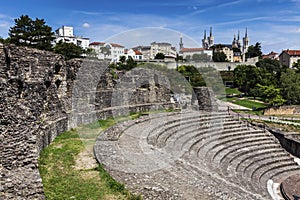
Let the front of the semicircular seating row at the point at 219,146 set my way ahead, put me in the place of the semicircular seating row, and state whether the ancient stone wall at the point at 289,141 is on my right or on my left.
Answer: on my left

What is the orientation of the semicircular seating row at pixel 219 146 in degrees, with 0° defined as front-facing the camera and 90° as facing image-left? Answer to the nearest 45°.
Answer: approximately 315°

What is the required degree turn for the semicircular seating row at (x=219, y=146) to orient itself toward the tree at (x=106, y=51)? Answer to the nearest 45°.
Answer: approximately 180°

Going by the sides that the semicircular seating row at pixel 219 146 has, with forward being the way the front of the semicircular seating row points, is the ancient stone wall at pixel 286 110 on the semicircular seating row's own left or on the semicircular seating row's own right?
on the semicircular seating row's own left

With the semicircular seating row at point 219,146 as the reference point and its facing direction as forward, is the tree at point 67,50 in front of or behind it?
behind

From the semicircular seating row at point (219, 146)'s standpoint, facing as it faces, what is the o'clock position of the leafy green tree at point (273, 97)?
The leafy green tree is roughly at 8 o'clock from the semicircular seating row.

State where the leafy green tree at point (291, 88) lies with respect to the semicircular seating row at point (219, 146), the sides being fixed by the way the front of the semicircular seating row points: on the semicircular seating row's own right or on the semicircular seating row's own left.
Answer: on the semicircular seating row's own left

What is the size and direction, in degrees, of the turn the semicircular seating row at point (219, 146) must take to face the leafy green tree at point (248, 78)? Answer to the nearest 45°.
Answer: approximately 135° to its left

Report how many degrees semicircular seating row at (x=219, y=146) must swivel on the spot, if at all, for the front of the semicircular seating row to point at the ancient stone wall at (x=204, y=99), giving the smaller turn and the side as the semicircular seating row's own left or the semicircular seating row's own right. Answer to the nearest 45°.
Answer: approximately 135° to the semicircular seating row's own left

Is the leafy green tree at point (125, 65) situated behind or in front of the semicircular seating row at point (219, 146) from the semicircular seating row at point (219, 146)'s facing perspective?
behind
